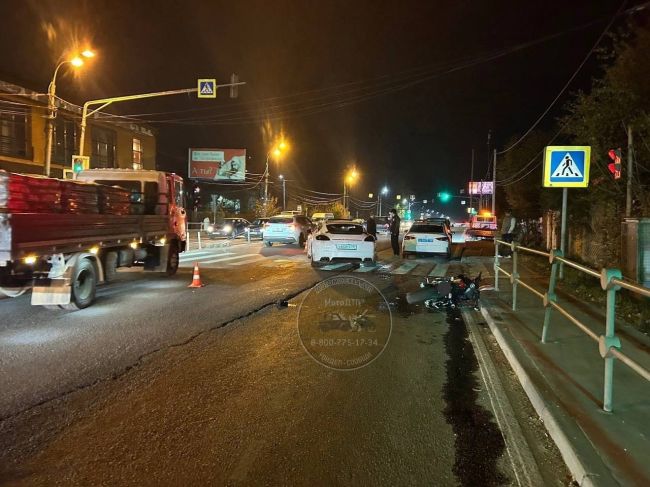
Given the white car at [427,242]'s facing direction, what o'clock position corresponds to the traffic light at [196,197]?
The traffic light is roughly at 8 o'clock from the white car.

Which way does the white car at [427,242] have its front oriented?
away from the camera

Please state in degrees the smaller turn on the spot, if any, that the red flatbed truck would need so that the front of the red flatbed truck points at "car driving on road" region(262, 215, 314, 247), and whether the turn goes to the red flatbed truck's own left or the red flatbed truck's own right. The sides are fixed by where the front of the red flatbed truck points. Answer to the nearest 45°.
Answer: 0° — it already faces it

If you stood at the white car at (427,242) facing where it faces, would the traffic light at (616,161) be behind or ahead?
behind

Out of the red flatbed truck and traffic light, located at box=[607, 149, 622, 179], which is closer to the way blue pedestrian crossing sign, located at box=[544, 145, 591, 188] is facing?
the red flatbed truck

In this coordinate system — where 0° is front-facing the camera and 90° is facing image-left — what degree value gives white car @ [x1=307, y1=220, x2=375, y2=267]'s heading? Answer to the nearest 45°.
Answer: approximately 180°

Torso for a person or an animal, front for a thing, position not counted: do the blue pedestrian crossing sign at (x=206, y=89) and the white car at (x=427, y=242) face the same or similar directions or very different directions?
very different directions

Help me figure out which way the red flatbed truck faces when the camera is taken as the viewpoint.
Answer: facing away from the viewer and to the right of the viewer

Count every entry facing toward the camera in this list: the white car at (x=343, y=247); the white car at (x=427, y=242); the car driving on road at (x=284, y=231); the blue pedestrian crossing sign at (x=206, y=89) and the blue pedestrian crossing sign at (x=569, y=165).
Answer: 2

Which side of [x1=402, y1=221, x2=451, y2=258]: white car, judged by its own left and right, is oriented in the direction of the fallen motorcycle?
back

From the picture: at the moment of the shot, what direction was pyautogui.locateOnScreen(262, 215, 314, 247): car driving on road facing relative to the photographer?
facing away from the viewer and to the right of the viewer

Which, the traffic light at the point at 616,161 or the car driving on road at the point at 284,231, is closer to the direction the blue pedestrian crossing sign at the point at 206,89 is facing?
the traffic light

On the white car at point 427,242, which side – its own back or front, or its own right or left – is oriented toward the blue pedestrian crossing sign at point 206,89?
left
